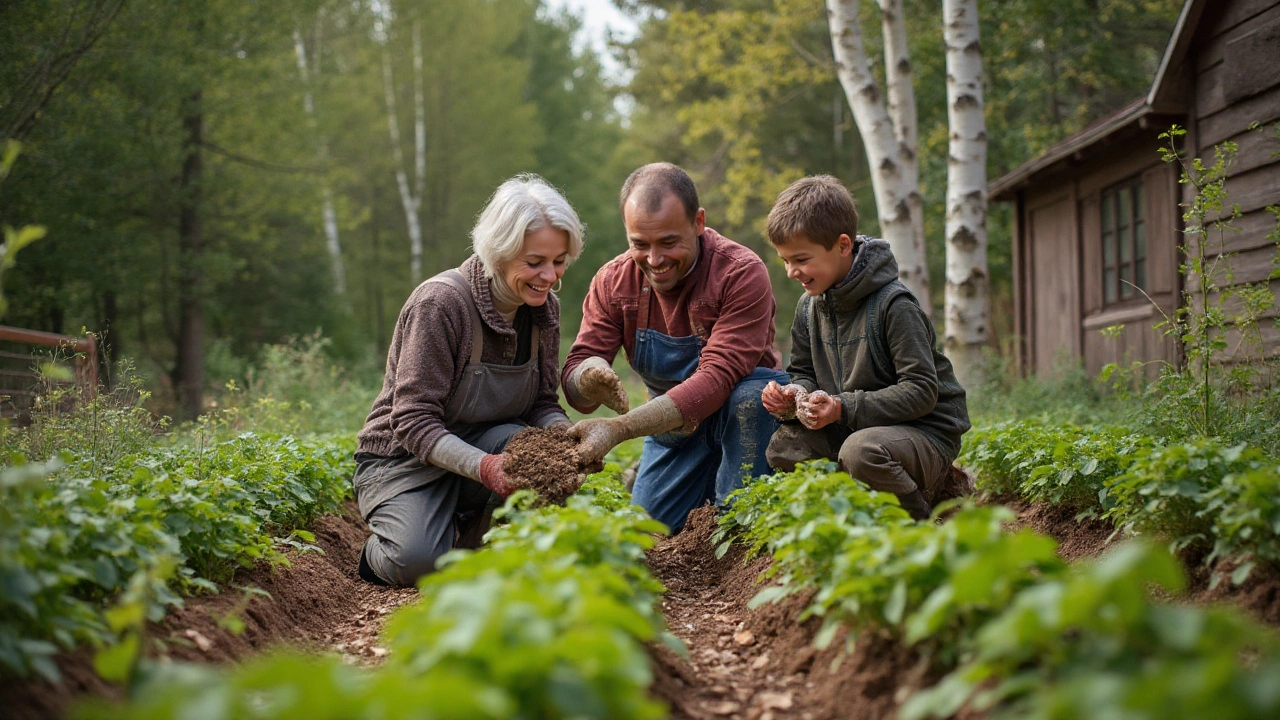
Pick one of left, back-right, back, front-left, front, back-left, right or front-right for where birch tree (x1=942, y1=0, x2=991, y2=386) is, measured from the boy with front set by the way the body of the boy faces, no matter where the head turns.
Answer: back-right

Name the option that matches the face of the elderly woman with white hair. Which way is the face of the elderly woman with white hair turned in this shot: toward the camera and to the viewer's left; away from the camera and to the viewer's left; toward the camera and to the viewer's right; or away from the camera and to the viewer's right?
toward the camera and to the viewer's right

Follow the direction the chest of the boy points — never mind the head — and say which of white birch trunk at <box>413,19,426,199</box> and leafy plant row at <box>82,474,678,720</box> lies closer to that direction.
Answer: the leafy plant row

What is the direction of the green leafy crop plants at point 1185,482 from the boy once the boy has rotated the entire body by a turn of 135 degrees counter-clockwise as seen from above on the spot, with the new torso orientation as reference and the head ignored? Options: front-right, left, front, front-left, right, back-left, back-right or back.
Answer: front-right

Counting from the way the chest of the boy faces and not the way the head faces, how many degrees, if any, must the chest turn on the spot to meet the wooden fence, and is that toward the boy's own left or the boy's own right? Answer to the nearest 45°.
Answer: approximately 45° to the boy's own right

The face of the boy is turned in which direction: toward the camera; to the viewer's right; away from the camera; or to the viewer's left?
to the viewer's left

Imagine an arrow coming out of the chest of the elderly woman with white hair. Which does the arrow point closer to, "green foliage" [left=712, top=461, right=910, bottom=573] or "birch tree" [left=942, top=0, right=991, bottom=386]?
the green foliage

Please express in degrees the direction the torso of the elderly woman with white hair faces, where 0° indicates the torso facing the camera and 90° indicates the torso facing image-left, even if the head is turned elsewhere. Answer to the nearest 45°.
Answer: approximately 315°

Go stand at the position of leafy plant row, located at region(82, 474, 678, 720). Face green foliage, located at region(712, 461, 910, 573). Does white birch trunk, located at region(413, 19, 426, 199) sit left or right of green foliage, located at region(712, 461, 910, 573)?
left

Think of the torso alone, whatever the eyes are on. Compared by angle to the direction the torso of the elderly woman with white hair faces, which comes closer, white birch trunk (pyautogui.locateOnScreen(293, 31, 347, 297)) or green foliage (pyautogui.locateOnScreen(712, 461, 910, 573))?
the green foliage

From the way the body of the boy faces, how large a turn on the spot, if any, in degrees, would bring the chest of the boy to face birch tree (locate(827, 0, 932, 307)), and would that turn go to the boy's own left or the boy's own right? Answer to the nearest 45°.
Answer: approximately 135° to the boy's own right

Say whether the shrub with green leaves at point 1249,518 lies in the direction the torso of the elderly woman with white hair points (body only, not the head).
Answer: yes

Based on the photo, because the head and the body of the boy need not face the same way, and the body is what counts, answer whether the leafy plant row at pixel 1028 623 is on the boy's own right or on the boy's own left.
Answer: on the boy's own left
